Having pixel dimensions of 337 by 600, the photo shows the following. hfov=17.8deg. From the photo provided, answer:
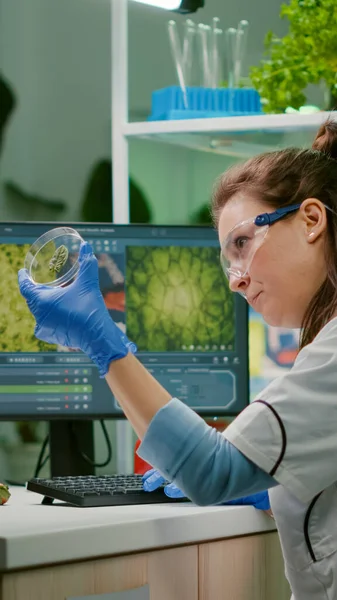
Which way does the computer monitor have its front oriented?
toward the camera

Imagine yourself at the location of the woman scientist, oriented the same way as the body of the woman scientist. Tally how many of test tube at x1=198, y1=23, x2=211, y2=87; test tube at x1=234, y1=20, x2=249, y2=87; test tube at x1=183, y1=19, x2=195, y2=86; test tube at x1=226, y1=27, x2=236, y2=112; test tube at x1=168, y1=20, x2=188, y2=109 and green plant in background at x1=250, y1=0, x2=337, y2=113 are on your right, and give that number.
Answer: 6

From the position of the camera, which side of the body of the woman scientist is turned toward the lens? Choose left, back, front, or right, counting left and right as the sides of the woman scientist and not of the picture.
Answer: left

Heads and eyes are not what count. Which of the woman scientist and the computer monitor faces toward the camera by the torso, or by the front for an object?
the computer monitor

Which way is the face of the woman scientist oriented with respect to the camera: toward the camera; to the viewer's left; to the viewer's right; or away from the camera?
to the viewer's left

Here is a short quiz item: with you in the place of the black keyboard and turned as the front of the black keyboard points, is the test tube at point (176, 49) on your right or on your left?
on your left

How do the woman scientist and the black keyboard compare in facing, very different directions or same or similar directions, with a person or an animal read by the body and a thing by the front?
very different directions

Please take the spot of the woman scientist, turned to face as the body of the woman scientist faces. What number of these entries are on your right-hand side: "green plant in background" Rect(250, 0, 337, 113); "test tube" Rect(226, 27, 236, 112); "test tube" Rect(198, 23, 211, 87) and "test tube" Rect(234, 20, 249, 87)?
4
